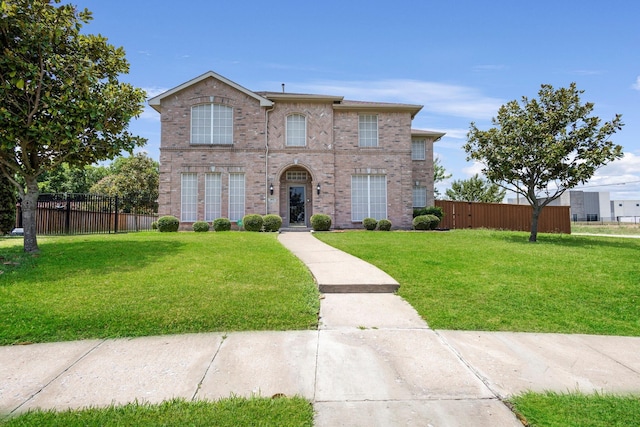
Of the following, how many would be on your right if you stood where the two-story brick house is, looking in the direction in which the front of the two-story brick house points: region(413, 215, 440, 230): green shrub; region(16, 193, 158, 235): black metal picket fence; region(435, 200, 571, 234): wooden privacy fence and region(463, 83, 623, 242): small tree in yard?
1

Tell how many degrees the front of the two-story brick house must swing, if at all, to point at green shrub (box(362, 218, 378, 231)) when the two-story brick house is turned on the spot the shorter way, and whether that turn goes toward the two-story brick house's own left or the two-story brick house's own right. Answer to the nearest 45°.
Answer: approximately 90° to the two-story brick house's own left

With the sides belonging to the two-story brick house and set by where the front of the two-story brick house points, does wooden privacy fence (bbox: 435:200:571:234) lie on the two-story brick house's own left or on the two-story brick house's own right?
on the two-story brick house's own left

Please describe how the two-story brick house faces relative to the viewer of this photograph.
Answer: facing the viewer

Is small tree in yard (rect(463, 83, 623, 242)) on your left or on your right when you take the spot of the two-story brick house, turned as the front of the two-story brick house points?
on your left

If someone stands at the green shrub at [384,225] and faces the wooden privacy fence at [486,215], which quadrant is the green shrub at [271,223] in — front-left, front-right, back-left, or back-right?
back-left

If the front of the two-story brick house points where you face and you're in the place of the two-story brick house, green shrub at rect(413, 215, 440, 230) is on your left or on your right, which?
on your left

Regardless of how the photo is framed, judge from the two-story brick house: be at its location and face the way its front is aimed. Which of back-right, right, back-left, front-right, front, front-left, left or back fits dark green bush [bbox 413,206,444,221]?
left

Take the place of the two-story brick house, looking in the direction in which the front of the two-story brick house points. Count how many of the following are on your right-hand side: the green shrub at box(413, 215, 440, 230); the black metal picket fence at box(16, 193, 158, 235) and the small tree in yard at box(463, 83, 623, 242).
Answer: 1

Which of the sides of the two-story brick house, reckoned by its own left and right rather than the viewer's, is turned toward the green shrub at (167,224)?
right

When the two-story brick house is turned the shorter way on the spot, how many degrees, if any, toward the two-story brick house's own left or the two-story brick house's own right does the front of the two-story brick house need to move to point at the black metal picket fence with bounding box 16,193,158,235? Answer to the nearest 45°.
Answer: approximately 90° to the two-story brick house's own right

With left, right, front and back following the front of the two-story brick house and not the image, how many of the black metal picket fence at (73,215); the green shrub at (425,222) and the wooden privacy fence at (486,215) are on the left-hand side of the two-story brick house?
2

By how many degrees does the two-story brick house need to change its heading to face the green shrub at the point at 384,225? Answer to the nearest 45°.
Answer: approximately 90° to its left

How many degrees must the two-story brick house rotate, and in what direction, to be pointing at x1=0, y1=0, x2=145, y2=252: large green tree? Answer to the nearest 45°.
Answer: approximately 45° to its right
